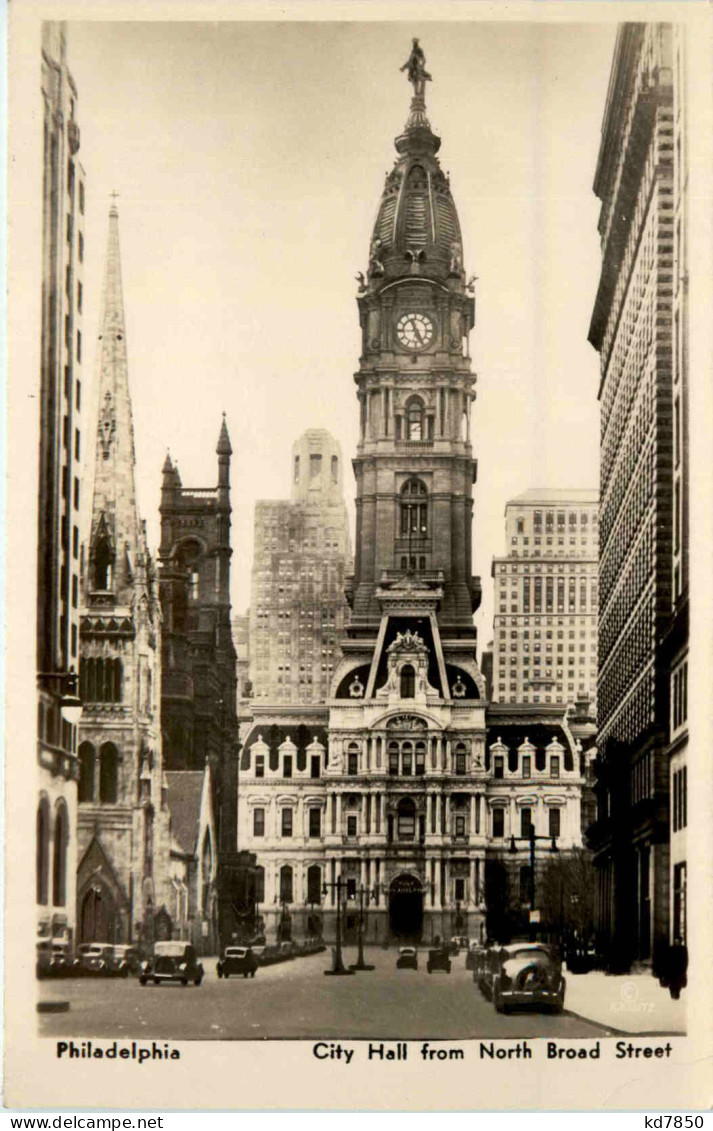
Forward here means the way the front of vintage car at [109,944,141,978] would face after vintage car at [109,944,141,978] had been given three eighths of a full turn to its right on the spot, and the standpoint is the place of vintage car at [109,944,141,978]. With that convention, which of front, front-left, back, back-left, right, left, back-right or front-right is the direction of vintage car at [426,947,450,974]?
right

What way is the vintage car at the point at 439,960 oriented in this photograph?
away from the camera

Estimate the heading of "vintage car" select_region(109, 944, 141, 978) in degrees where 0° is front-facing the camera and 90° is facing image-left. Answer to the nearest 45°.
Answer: approximately 45°
